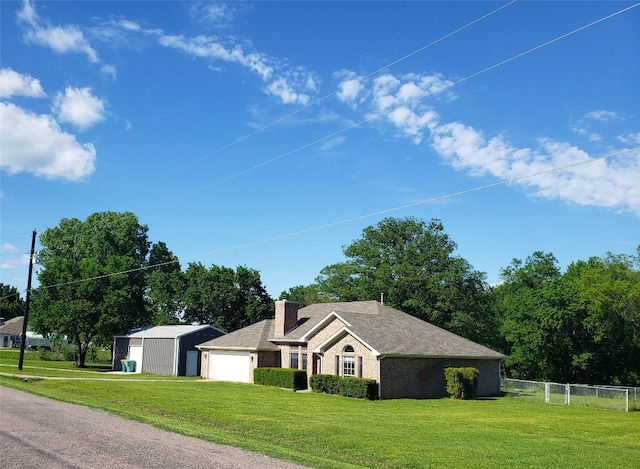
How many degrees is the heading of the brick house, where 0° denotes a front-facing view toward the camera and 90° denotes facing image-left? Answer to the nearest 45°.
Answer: approximately 45°

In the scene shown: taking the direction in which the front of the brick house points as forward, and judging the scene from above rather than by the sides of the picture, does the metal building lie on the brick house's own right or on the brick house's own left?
on the brick house's own right

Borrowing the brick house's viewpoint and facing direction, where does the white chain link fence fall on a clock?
The white chain link fence is roughly at 8 o'clock from the brick house.
